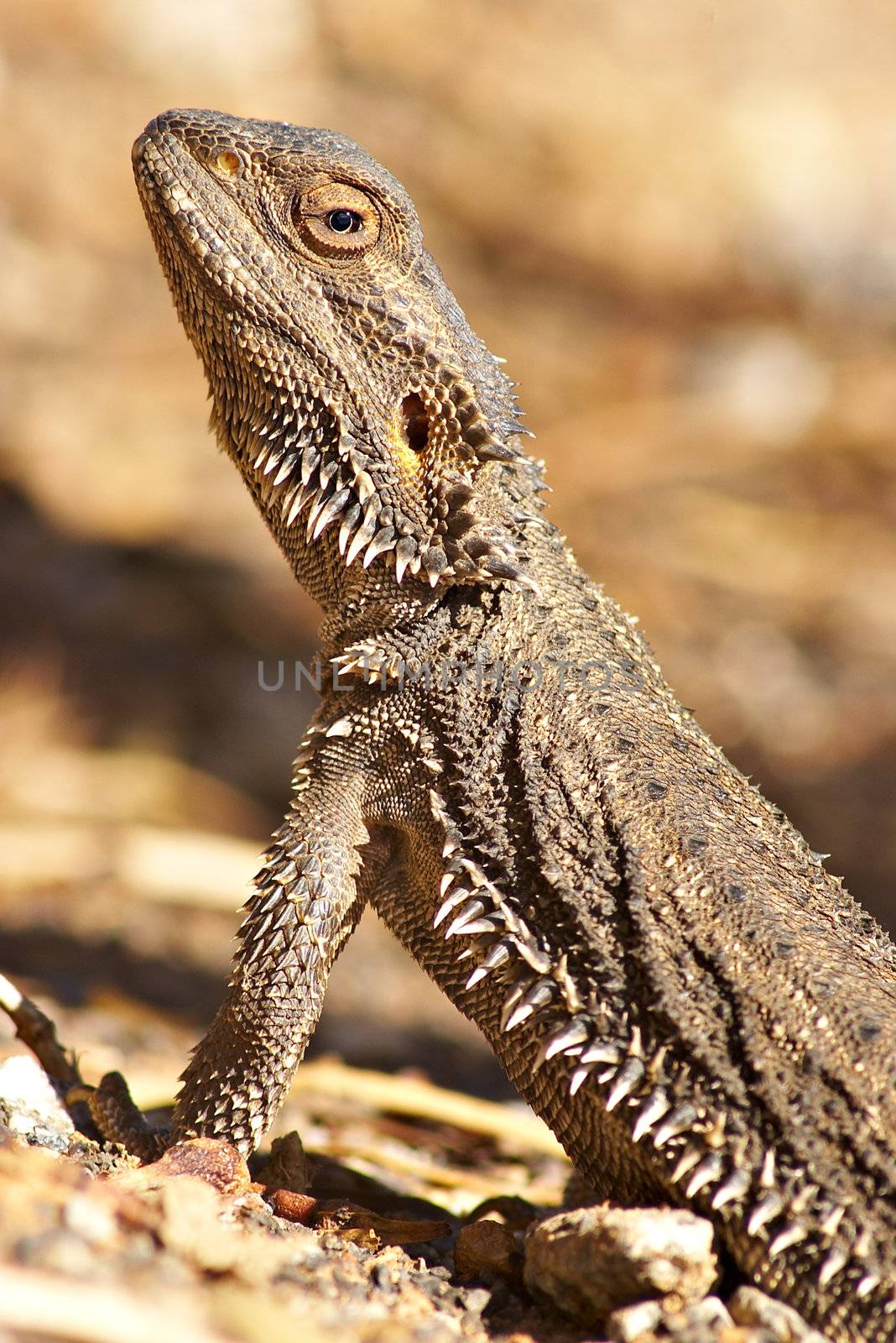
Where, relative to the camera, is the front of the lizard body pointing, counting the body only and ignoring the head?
to the viewer's left

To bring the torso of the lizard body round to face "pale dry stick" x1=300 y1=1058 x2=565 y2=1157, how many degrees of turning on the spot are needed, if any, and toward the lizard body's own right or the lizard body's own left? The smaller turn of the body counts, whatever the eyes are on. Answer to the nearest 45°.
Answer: approximately 90° to the lizard body's own right
